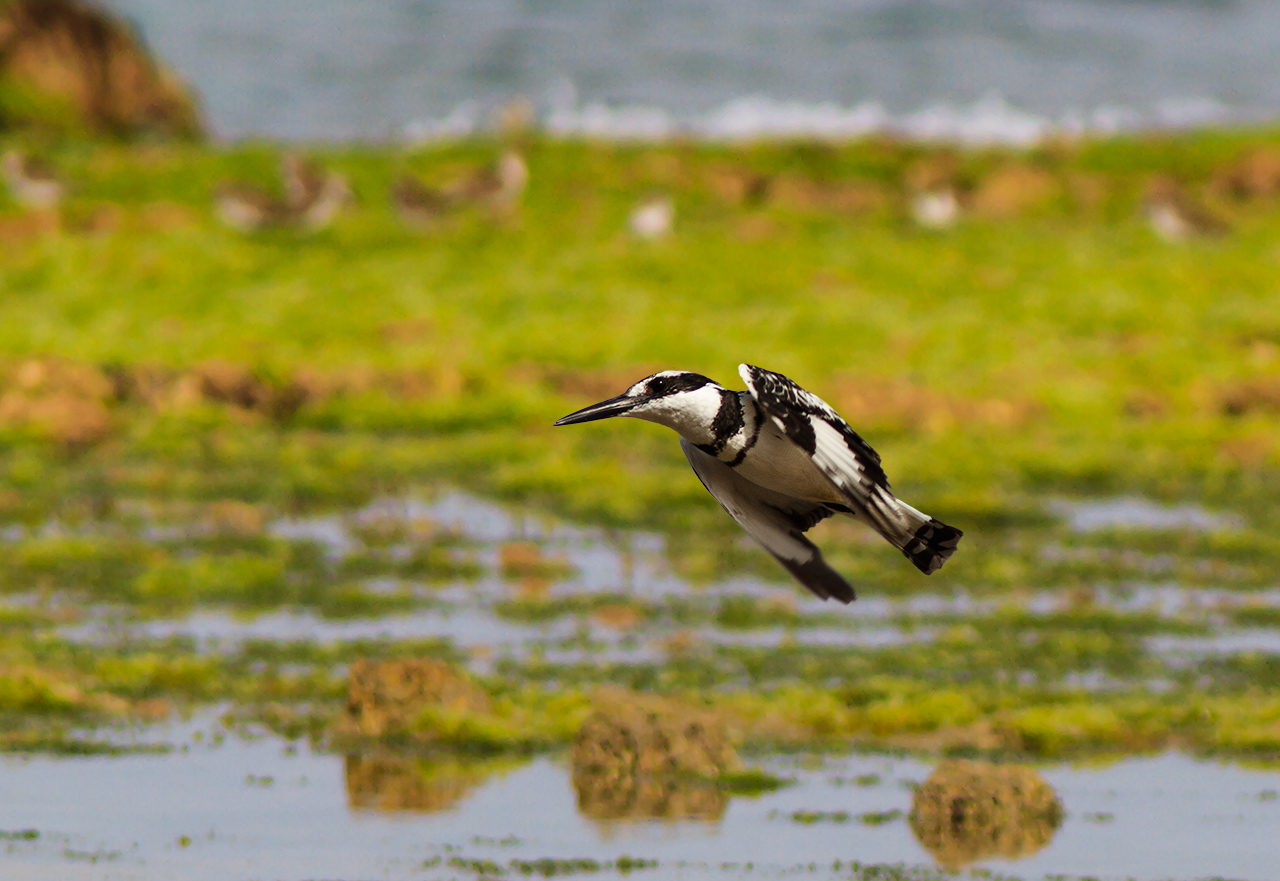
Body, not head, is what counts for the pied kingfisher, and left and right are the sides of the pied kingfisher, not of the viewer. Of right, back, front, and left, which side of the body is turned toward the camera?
left

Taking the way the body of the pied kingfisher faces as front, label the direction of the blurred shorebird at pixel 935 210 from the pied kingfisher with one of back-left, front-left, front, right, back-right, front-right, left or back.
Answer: right

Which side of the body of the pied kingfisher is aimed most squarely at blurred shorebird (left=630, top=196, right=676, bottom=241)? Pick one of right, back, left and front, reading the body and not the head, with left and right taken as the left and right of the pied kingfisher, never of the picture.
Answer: right
